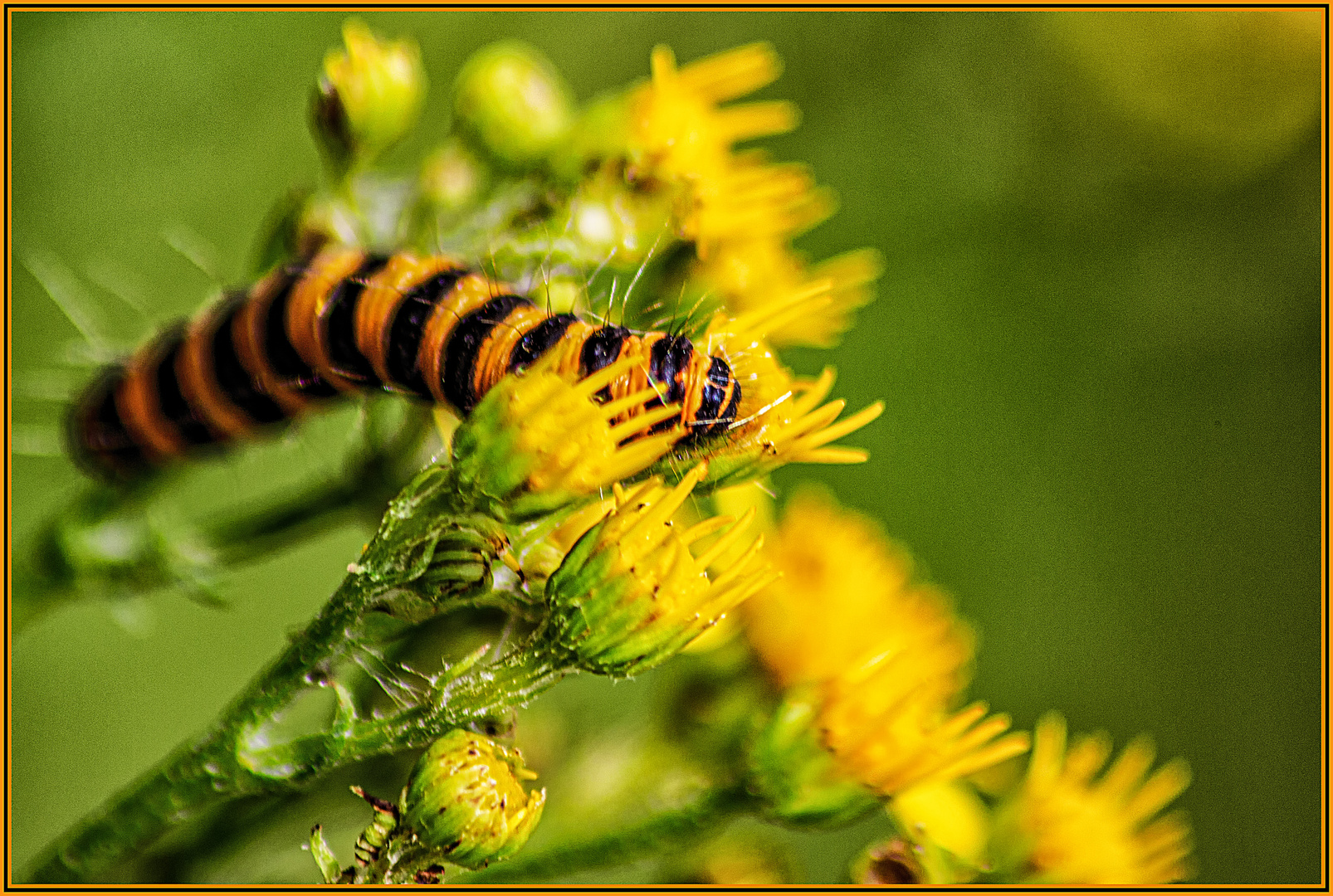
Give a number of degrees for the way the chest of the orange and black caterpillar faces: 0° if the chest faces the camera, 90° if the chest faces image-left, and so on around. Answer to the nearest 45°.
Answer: approximately 270°
